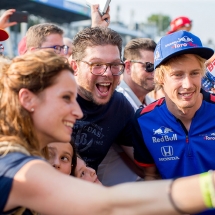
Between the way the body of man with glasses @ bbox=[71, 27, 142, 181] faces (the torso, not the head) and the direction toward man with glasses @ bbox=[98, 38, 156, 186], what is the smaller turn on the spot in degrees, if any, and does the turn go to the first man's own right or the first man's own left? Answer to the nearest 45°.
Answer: approximately 135° to the first man's own left

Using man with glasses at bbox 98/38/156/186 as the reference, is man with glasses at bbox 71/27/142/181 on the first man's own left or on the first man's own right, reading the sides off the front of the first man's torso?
on the first man's own right

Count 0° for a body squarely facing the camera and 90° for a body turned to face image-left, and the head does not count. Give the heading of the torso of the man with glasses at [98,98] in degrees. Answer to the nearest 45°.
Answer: approximately 315°
